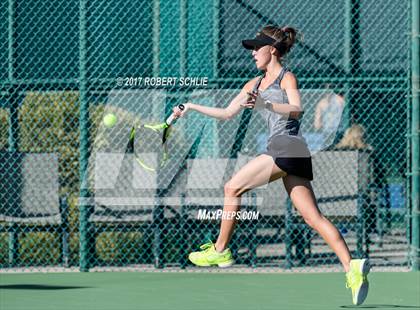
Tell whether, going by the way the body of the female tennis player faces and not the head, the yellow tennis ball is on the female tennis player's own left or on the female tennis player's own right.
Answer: on the female tennis player's own right

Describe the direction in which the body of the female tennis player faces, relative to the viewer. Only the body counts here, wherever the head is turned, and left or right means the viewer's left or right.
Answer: facing to the left of the viewer

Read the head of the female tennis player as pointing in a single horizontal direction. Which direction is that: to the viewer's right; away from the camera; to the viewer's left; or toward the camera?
to the viewer's left
